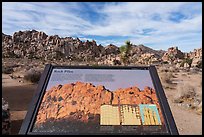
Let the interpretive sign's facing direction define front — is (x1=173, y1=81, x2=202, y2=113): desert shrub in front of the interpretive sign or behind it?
behind

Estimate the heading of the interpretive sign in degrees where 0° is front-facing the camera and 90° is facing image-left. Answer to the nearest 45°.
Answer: approximately 0°
